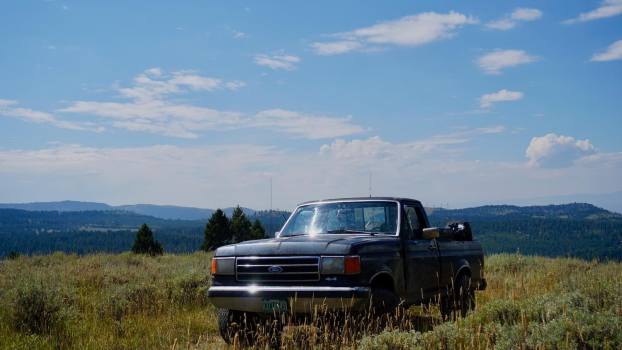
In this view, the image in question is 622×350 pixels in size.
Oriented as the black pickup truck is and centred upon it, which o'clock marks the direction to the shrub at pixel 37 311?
The shrub is roughly at 2 o'clock from the black pickup truck.

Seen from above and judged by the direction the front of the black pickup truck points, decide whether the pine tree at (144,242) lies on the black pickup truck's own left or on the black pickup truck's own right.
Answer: on the black pickup truck's own right

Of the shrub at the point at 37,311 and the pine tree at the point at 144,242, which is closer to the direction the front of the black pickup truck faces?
the shrub

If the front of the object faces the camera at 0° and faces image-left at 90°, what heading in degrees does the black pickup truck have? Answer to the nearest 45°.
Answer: approximately 45°

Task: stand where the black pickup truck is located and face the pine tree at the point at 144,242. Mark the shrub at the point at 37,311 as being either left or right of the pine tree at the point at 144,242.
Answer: left
